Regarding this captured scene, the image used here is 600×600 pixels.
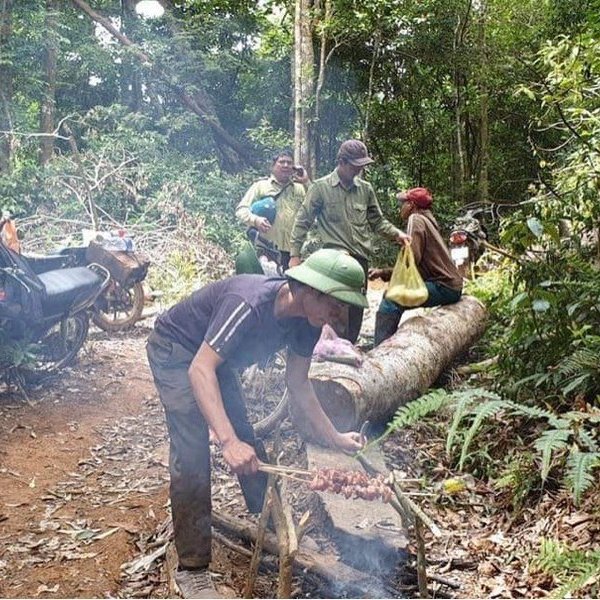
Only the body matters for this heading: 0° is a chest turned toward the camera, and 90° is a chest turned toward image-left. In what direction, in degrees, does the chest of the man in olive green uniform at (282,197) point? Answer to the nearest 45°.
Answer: approximately 0°

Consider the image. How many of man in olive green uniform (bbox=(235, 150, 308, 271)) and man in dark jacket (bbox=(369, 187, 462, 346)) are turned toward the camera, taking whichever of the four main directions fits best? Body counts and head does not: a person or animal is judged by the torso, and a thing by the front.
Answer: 1

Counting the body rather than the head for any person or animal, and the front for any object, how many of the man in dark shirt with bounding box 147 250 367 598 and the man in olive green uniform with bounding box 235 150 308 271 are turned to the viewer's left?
0

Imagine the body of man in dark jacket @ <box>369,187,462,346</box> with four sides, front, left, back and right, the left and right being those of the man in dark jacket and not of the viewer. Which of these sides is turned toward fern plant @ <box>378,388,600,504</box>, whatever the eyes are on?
left

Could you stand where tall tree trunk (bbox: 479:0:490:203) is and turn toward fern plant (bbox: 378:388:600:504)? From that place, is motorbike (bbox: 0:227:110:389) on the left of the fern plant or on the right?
right

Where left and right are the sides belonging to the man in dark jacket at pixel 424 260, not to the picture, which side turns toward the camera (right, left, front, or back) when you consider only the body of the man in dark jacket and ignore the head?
left

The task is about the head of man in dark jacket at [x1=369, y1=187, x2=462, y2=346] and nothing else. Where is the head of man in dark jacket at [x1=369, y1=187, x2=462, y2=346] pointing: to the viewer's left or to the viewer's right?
to the viewer's left

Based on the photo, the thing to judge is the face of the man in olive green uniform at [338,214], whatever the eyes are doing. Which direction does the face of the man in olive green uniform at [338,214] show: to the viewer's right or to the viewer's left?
to the viewer's right
